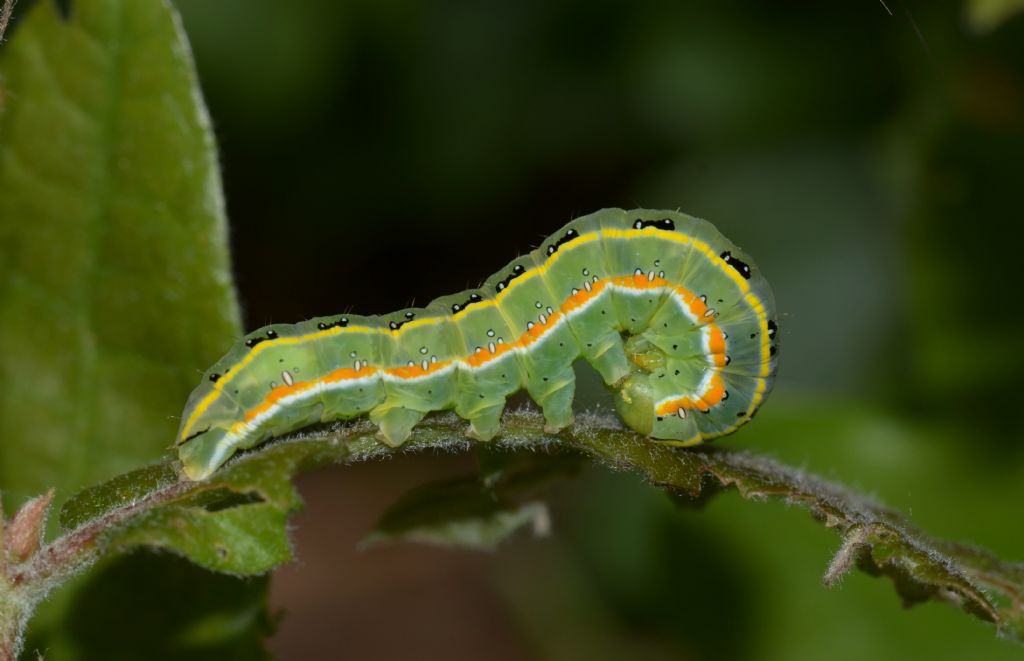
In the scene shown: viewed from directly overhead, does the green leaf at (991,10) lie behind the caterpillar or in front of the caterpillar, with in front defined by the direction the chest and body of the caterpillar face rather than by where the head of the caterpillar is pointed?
in front

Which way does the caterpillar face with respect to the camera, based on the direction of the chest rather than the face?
to the viewer's right

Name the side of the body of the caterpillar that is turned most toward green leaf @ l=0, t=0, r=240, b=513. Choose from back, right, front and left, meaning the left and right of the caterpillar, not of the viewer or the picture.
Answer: back

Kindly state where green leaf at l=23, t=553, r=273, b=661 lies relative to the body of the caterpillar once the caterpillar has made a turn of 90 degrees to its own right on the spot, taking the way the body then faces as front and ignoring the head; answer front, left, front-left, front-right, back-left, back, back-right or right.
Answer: right
